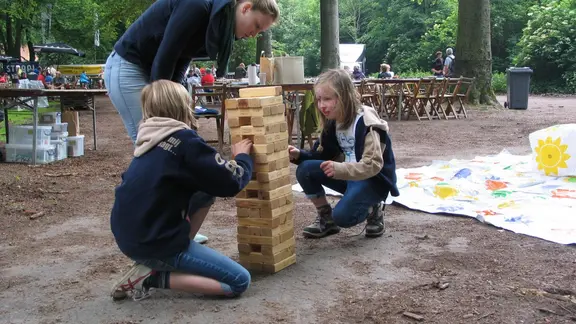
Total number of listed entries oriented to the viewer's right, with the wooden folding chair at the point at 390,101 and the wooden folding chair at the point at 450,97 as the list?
0

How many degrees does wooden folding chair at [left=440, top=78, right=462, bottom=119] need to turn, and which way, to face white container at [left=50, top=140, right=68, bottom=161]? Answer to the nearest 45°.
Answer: approximately 90° to its left

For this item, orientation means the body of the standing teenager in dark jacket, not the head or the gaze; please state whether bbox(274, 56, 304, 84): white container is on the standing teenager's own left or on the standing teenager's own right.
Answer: on the standing teenager's own left

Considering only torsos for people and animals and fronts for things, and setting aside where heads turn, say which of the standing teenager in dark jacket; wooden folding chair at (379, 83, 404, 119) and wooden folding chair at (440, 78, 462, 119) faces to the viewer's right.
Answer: the standing teenager in dark jacket

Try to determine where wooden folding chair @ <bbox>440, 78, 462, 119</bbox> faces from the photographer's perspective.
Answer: facing away from the viewer and to the left of the viewer

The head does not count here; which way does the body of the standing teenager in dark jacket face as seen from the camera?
to the viewer's right
